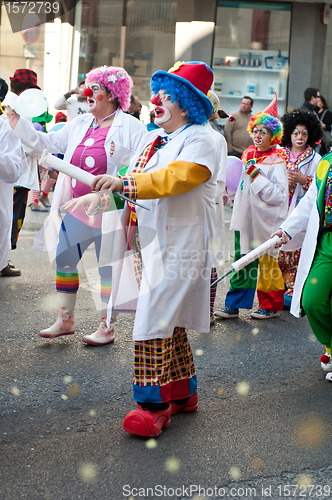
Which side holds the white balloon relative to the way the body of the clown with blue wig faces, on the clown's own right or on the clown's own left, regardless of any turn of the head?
on the clown's own right

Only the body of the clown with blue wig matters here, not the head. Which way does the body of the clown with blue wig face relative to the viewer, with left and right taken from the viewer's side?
facing to the left of the viewer

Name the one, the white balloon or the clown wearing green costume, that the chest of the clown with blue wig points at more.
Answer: the white balloon

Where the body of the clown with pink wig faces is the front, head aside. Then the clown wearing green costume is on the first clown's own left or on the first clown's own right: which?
on the first clown's own left
